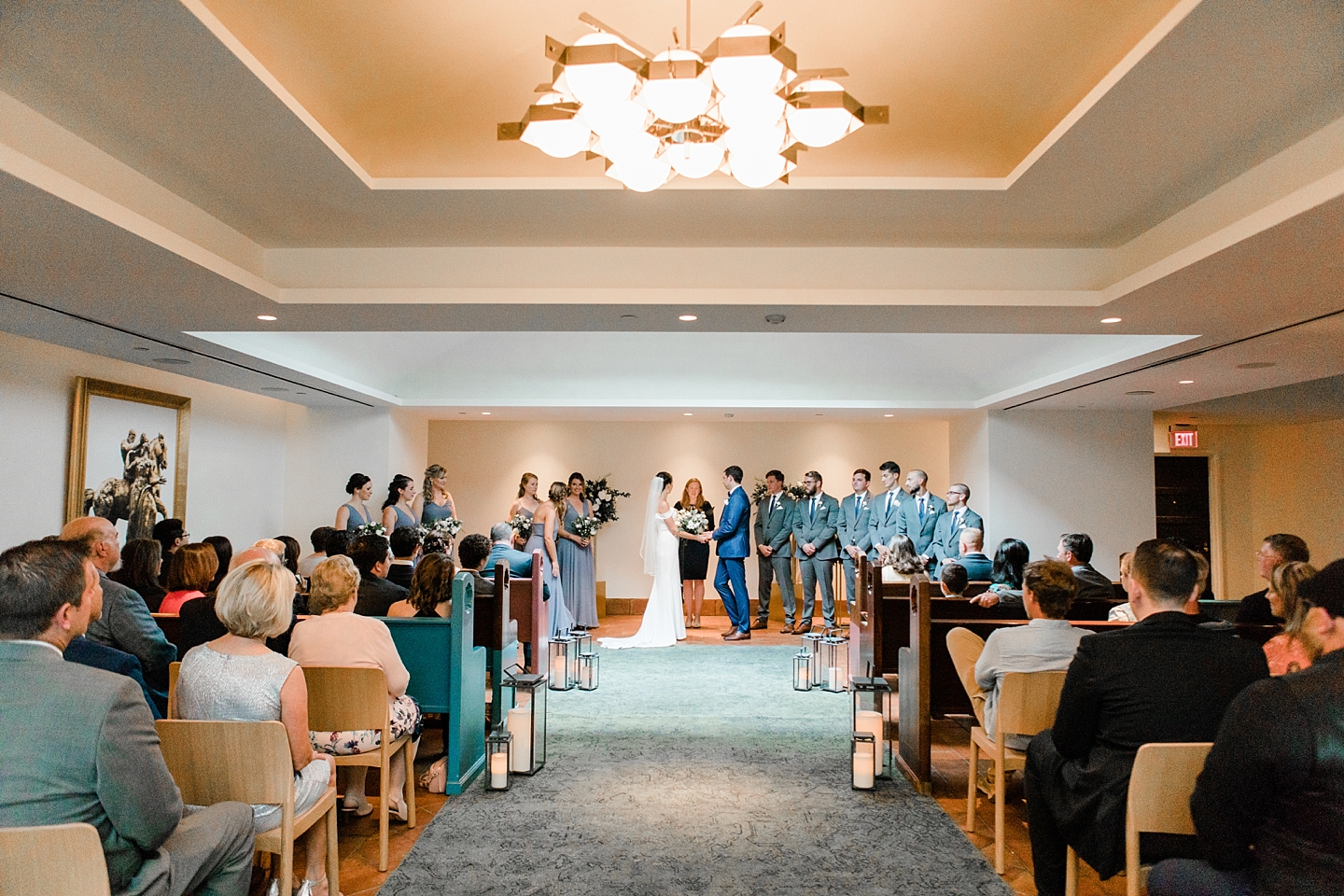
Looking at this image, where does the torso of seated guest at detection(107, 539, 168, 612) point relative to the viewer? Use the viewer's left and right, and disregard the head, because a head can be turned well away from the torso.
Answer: facing away from the viewer and to the right of the viewer

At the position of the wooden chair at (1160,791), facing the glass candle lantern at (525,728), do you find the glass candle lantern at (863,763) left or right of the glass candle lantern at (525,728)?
right

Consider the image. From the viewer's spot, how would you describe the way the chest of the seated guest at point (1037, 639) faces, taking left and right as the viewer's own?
facing away from the viewer and to the left of the viewer

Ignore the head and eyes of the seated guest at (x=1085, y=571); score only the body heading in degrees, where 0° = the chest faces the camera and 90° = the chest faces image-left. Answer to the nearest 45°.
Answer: approximately 135°

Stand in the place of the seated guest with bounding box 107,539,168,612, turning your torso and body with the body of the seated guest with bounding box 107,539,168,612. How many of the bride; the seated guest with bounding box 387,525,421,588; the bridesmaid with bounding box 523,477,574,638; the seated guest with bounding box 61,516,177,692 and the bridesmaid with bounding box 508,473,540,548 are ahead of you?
4

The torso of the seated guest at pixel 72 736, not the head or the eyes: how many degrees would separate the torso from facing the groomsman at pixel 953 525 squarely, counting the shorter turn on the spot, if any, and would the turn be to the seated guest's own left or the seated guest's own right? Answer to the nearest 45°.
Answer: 0° — they already face them

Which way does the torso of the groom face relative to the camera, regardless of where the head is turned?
to the viewer's left

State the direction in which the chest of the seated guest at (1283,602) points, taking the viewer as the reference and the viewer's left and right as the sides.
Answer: facing away from the viewer and to the left of the viewer

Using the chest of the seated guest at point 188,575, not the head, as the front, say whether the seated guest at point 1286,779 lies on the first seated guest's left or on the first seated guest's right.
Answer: on the first seated guest's right

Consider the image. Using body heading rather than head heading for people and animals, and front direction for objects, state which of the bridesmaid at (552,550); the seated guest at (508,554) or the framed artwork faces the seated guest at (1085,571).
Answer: the framed artwork

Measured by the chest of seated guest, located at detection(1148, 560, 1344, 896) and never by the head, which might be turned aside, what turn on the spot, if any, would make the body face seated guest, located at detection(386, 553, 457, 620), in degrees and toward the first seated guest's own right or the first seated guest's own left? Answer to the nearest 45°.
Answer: approximately 45° to the first seated guest's own left

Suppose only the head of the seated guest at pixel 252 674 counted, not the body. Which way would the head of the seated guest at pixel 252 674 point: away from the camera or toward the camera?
away from the camera

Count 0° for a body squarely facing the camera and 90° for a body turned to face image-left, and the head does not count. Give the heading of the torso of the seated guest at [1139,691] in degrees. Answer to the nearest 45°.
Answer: approximately 135°

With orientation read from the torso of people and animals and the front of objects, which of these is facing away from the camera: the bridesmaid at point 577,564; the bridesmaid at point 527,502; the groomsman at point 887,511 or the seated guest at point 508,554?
the seated guest
